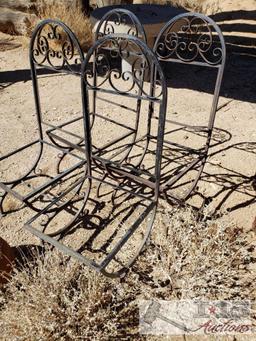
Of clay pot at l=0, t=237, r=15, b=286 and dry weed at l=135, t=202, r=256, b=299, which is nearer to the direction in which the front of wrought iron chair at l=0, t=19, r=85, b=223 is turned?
the clay pot

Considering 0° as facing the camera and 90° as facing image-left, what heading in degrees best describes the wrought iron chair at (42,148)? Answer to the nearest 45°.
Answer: approximately 45°

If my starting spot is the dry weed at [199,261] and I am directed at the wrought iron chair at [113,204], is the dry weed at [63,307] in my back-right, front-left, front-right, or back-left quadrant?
front-left

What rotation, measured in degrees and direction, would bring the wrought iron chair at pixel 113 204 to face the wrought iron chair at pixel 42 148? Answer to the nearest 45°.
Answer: approximately 90° to its right

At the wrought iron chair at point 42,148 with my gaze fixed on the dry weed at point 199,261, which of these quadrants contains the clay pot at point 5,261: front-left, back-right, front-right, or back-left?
front-right

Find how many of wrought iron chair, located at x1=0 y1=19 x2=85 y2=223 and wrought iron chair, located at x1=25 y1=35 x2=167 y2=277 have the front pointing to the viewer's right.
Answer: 0

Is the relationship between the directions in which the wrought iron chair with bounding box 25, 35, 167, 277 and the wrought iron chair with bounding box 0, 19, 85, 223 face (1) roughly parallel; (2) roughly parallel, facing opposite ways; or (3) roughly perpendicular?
roughly parallel

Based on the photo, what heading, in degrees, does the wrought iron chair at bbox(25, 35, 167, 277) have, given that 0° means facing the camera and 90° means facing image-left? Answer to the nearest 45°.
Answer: approximately 45°

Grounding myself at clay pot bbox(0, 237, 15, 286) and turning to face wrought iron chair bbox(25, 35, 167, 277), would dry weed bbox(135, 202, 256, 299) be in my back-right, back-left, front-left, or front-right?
front-right

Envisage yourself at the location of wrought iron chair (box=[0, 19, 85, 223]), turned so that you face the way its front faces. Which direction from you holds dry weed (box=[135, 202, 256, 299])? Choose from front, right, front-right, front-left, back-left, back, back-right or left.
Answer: left

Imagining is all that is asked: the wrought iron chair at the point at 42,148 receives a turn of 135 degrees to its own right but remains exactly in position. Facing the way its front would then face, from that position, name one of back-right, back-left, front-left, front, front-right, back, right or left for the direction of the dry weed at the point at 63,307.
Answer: back

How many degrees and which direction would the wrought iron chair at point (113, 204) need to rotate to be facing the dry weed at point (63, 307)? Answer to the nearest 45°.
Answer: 0° — it already faces it

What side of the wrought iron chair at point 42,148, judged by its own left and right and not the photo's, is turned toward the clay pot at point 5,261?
front

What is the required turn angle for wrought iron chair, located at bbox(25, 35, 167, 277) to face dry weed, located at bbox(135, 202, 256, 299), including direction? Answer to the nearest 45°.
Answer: approximately 90° to its left

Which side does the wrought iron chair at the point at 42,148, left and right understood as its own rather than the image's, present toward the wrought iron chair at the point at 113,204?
left
